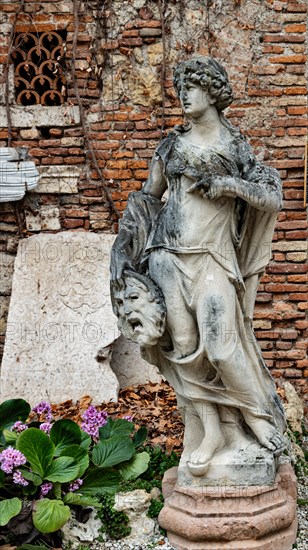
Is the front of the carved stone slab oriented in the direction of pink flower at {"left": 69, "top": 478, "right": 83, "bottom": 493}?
yes

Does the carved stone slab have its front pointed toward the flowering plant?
yes

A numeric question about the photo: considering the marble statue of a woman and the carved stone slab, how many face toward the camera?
2

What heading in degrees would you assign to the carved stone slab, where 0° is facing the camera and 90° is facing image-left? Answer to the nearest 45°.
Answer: approximately 0°

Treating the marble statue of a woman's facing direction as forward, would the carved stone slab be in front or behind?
behind

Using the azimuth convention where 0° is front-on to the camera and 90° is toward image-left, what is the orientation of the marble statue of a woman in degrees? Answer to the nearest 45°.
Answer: approximately 0°
